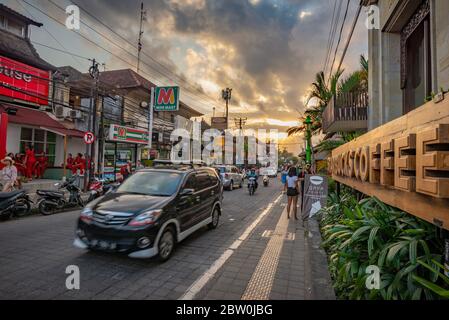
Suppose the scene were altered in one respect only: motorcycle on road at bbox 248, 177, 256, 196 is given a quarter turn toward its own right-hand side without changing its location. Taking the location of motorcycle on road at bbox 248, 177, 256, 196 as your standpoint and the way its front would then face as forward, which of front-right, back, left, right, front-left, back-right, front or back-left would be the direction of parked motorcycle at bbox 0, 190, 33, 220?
front-left

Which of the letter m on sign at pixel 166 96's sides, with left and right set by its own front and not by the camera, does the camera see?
front

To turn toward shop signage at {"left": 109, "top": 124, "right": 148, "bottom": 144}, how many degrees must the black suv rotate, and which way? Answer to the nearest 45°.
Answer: approximately 135° to its right

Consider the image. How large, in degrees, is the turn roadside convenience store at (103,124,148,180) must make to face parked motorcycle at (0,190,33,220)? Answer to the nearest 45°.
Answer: approximately 45° to its right

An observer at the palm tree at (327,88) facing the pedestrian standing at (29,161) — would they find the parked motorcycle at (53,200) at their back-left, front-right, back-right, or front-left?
front-left

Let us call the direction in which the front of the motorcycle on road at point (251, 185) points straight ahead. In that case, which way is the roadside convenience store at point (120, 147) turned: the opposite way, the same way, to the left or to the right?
to the left

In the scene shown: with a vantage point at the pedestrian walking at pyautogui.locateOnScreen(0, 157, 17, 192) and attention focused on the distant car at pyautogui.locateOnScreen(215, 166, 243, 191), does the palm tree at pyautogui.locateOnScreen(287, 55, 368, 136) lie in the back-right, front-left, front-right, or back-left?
front-right

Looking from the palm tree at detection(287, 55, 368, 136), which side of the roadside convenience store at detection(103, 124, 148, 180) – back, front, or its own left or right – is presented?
front

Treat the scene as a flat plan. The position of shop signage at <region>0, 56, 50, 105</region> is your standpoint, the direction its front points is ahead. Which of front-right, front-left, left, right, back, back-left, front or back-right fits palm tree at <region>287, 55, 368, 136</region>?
front

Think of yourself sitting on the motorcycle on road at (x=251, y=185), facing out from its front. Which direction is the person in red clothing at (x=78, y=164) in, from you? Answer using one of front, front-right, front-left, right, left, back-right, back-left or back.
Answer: right

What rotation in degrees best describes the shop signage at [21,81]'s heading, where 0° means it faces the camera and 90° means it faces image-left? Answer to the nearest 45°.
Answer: approximately 315°

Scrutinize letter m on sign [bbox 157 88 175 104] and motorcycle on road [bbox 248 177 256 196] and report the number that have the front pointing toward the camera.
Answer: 2

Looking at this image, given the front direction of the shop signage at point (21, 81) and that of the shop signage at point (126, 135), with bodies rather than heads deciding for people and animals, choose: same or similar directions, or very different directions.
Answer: same or similar directions

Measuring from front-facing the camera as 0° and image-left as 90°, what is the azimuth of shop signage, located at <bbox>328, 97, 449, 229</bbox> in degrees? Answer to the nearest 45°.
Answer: approximately 45°
